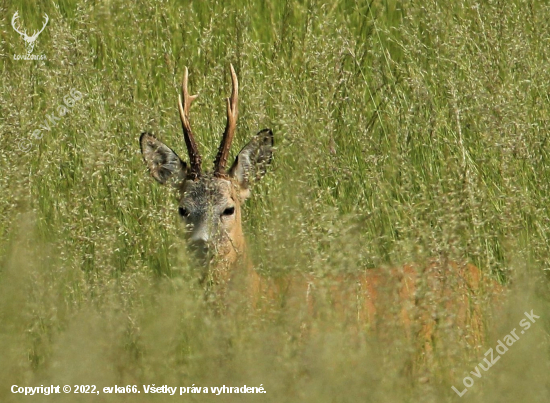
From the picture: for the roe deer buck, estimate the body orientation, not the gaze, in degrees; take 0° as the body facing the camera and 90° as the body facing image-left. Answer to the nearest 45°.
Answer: approximately 90°
